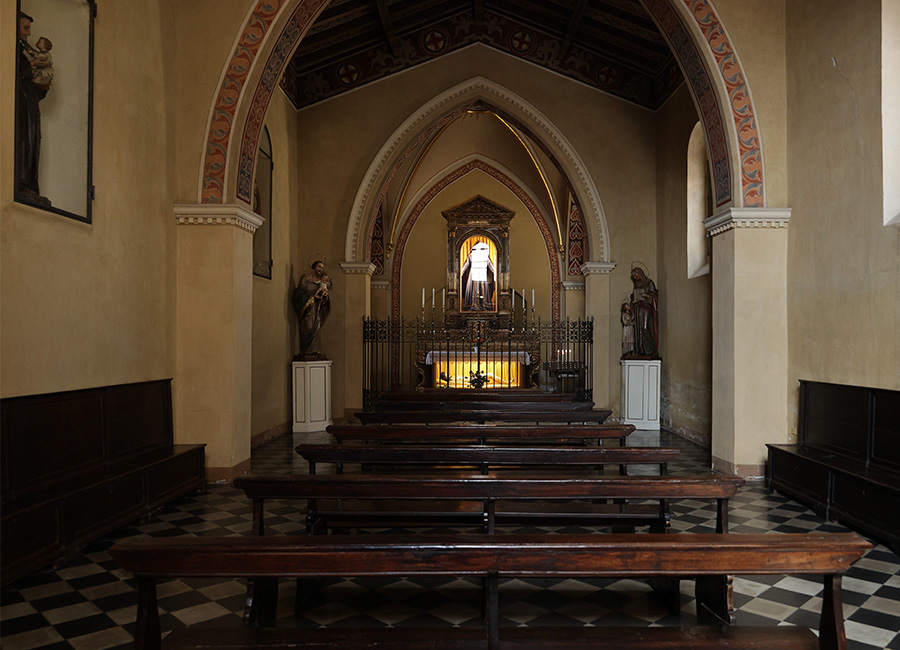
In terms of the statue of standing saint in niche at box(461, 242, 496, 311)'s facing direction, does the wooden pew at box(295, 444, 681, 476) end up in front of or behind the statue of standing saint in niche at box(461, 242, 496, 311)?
in front

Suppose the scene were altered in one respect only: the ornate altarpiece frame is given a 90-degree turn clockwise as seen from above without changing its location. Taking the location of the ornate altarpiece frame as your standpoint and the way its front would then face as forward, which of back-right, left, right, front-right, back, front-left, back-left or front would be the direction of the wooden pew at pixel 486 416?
left

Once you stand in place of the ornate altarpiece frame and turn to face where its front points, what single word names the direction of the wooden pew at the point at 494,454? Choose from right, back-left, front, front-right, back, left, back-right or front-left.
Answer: front

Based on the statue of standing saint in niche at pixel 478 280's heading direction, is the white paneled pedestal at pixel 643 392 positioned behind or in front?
in front

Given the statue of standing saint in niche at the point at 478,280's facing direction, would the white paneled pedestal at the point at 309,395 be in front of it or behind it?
in front

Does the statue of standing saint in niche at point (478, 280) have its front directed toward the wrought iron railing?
yes

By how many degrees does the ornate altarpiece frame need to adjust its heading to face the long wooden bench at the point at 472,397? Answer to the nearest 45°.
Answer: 0° — it already faces it

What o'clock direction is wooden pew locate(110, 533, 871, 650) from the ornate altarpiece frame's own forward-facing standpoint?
The wooden pew is roughly at 12 o'clock from the ornate altarpiece frame.

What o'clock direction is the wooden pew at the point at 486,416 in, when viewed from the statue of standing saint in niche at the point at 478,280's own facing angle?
The wooden pew is roughly at 12 o'clock from the statue of standing saint in niche.

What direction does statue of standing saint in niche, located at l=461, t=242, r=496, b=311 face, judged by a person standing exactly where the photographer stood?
facing the viewer
